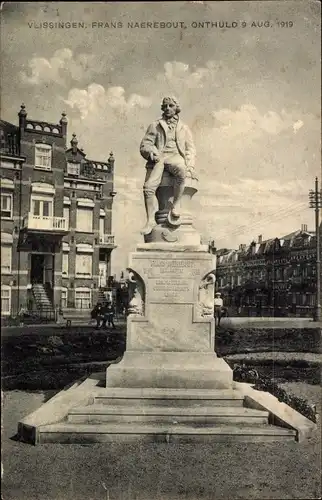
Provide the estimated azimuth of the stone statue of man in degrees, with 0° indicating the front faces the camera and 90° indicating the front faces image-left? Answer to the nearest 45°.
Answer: approximately 0°

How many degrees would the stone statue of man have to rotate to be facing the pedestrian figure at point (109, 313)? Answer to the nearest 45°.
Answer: approximately 180°

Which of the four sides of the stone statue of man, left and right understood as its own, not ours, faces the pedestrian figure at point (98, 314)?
back

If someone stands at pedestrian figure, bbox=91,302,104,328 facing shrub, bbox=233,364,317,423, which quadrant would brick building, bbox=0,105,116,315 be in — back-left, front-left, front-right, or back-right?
back-right
